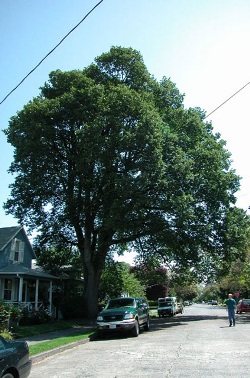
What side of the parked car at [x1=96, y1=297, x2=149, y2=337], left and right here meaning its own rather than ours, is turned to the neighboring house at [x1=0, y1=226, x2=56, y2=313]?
right

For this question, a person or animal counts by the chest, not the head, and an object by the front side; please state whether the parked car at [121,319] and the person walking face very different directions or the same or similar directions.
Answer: same or similar directions

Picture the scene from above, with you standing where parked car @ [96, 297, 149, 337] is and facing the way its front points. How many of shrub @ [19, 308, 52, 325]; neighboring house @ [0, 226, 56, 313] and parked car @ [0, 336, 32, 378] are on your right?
2

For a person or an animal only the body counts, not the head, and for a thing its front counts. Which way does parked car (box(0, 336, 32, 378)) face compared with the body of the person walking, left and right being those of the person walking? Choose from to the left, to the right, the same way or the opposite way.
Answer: the same way

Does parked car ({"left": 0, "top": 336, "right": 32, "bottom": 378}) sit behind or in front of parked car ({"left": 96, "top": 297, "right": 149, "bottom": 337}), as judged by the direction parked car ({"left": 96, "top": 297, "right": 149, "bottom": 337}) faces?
in front

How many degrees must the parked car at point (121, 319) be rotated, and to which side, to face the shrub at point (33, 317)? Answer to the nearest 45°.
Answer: approximately 90° to its right

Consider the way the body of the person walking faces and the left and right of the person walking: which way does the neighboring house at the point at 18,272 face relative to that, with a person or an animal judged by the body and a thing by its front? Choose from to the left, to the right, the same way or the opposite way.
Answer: to the left

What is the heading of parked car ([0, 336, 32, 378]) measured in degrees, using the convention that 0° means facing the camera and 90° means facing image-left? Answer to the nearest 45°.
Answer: approximately 45°

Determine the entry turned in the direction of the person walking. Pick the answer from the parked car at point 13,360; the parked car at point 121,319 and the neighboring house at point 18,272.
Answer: the neighboring house

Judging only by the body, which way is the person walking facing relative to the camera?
toward the camera

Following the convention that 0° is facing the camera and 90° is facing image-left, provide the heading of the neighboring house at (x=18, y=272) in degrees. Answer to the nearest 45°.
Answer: approximately 315°

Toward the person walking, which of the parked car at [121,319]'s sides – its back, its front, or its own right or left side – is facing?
back

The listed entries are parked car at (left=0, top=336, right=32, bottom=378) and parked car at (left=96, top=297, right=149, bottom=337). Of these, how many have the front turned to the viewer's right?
0

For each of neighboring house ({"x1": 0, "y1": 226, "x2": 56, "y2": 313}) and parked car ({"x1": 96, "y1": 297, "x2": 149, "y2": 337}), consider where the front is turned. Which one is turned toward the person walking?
the neighboring house

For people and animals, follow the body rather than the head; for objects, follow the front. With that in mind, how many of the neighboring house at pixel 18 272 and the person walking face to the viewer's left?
0

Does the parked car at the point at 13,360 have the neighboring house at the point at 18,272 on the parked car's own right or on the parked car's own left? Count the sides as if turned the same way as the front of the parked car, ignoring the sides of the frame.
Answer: on the parked car's own right

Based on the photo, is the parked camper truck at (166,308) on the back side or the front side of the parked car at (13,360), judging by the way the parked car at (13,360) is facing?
on the back side

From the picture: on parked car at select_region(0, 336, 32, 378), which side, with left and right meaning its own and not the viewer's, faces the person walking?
back
